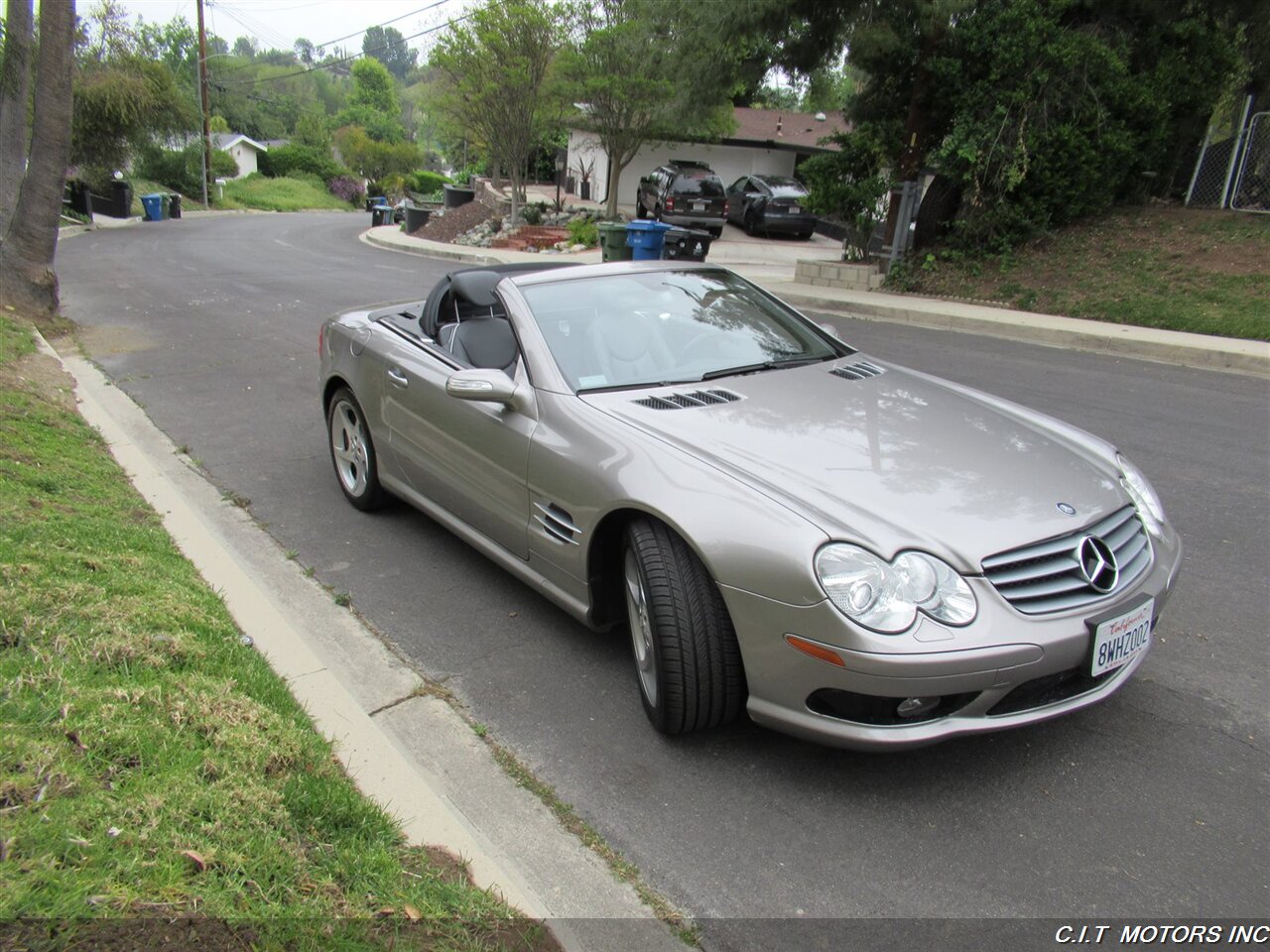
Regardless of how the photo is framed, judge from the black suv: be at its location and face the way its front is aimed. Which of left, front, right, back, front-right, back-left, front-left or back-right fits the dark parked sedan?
right

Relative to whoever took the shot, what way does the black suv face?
facing away from the viewer and to the left of the viewer

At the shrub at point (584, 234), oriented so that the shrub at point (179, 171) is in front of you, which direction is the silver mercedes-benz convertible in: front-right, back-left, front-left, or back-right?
back-left

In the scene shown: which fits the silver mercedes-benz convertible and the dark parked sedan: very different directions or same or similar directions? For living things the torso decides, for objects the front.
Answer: very different directions

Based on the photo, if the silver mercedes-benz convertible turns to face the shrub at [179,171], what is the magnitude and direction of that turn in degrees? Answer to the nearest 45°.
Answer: approximately 180°

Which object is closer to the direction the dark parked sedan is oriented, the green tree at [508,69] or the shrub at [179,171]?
the shrub

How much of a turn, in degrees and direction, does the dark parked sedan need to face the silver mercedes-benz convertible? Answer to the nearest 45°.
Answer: approximately 135° to its left

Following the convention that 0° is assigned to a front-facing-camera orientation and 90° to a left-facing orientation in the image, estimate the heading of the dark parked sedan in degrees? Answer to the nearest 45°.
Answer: approximately 135°

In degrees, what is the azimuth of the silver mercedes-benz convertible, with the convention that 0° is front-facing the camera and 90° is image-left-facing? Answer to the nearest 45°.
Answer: approximately 315°

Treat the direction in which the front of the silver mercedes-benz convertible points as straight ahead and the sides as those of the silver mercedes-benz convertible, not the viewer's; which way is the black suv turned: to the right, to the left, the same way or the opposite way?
the opposite way

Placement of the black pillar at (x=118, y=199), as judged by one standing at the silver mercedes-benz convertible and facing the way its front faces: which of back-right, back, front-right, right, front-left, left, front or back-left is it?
back

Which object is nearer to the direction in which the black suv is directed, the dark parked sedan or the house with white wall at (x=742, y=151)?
the house with white wall

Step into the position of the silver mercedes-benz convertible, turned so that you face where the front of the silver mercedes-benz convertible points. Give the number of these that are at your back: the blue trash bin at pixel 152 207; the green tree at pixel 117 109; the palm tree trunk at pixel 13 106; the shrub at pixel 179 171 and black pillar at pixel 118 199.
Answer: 5
